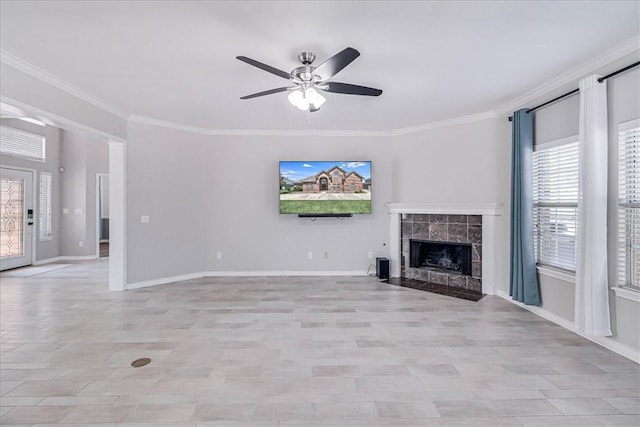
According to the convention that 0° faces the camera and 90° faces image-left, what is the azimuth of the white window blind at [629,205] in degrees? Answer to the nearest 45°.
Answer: approximately 45°

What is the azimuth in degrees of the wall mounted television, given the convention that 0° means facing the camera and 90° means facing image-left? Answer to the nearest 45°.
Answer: approximately 0°

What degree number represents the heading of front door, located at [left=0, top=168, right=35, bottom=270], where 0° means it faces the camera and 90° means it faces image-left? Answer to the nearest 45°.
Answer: approximately 315°

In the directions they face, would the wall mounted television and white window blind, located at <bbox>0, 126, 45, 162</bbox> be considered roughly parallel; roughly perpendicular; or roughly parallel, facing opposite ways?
roughly perpendicular

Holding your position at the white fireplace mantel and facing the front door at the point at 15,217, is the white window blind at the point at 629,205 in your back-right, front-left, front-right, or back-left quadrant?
back-left

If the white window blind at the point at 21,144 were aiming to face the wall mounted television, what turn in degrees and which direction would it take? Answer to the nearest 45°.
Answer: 0° — it already faces it

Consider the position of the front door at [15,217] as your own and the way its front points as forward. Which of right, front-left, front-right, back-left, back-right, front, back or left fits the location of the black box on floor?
front

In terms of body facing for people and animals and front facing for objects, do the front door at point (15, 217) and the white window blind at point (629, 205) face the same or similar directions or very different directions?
very different directions

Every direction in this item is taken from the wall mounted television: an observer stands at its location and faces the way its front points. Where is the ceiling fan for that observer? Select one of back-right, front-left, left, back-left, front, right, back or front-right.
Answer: front

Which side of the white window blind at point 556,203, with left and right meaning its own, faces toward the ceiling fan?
front

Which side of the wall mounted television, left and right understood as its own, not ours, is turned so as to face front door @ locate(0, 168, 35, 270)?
right

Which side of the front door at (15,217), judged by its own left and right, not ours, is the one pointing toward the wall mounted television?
front

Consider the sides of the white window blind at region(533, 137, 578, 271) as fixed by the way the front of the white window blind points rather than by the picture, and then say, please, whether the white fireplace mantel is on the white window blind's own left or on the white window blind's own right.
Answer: on the white window blind's own right

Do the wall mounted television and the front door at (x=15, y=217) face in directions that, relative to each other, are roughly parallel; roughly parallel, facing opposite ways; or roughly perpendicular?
roughly perpendicular

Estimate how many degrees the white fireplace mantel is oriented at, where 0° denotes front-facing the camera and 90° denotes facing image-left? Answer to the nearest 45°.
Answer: approximately 45°

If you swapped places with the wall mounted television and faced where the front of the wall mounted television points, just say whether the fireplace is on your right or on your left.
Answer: on your left

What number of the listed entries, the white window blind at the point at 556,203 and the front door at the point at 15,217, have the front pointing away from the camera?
0
